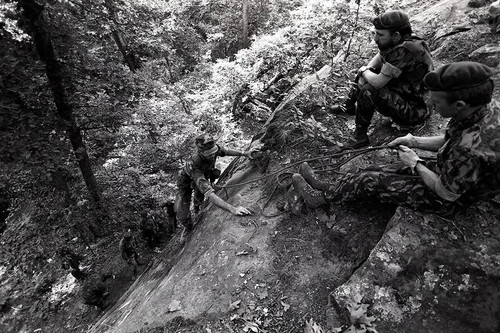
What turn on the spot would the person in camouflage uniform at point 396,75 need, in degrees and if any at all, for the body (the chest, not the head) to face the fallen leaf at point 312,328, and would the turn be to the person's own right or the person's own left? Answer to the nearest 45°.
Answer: approximately 45° to the person's own left

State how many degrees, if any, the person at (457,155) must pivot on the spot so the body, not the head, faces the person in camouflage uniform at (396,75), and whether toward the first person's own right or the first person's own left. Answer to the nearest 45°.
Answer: approximately 90° to the first person's own right

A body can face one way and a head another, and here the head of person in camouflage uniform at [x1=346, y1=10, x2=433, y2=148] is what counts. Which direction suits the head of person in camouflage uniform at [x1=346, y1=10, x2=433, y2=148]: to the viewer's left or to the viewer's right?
to the viewer's left

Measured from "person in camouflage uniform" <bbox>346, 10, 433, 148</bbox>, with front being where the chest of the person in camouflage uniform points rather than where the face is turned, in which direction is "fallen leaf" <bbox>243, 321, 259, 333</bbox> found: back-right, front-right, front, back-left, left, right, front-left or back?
front-left

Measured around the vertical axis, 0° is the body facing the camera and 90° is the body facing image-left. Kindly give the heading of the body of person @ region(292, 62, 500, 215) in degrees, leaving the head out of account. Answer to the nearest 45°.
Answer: approximately 90°

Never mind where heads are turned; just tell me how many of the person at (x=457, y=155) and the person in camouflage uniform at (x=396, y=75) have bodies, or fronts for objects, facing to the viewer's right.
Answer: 0

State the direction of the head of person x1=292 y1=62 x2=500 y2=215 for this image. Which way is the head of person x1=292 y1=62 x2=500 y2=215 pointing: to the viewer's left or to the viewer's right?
to the viewer's left

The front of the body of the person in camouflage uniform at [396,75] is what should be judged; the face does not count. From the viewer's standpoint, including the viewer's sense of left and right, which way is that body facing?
facing to the left of the viewer
